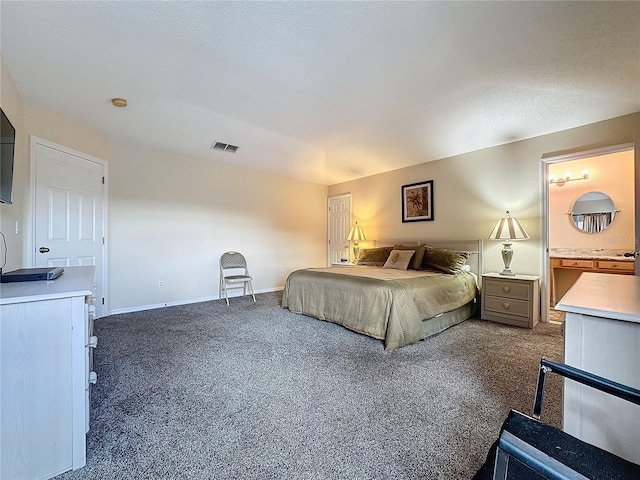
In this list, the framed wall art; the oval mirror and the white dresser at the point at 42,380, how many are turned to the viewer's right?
1

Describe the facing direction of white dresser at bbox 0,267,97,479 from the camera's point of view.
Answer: facing to the right of the viewer

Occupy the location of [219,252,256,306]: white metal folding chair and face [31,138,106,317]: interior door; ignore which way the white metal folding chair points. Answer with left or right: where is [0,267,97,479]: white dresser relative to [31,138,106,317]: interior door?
left

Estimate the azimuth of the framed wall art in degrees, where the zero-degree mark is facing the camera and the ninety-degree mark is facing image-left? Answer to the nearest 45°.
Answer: approximately 45°

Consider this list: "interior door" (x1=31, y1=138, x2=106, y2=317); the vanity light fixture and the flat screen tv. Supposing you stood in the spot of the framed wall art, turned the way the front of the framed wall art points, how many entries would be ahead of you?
2

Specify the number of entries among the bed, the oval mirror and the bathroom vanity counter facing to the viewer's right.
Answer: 0

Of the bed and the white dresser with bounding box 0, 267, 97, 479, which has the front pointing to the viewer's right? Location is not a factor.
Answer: the white dresser

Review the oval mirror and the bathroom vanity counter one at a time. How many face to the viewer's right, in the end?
0

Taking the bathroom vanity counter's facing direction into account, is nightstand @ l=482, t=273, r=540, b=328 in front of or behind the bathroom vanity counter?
in front

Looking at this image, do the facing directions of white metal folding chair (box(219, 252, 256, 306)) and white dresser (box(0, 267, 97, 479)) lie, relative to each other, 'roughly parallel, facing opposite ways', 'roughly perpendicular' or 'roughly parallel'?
roughly perpendicular

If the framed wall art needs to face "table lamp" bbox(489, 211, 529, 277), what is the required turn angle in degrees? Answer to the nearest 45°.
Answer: approximately 90° to its left

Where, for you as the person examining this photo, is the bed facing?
facing the viewer and to the left of the viewer

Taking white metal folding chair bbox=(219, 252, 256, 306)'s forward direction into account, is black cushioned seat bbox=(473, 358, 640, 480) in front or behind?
in front

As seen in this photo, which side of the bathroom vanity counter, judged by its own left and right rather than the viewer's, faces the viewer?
front

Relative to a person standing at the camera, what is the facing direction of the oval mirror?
facing the viewer

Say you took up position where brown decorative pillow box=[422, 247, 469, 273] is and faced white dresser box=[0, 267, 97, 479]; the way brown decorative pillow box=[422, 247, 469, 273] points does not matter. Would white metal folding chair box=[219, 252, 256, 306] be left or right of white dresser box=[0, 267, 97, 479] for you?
right
